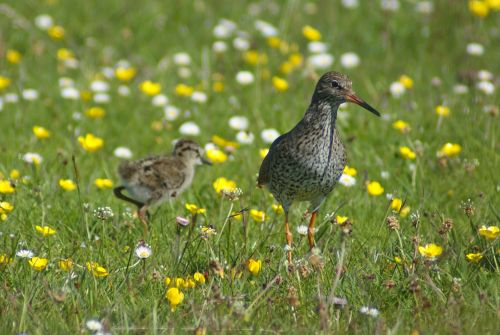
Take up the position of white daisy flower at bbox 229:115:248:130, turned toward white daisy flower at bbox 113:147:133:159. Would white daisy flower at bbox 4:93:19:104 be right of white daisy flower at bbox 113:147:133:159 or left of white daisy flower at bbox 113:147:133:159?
right

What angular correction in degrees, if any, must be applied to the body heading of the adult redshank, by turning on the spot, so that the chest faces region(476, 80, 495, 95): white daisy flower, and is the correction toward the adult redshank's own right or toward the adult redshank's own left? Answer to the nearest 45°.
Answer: approximately 90° to the adult redshank's own left

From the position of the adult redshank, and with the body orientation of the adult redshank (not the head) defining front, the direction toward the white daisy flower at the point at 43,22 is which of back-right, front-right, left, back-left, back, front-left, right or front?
back

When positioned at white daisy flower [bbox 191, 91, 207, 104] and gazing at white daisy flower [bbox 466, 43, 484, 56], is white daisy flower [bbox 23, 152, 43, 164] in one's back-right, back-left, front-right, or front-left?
back-right

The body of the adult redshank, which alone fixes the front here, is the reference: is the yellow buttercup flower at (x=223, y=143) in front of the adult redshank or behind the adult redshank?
behind

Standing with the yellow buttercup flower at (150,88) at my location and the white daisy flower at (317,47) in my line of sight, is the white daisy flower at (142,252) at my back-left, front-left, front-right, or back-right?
back-right

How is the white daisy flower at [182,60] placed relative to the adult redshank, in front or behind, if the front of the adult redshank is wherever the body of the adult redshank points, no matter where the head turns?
behind

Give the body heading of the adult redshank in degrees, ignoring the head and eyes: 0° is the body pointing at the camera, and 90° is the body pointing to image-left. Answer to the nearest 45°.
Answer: approximately 315°

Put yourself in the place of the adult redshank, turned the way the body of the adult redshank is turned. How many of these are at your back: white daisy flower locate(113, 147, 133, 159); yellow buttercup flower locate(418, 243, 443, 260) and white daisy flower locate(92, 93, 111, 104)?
2

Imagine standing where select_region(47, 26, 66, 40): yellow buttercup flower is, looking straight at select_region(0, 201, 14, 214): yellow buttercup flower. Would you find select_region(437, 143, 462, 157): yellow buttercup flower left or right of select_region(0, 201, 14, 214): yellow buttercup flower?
left

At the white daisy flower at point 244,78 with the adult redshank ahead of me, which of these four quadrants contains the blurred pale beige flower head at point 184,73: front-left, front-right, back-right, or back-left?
back-right

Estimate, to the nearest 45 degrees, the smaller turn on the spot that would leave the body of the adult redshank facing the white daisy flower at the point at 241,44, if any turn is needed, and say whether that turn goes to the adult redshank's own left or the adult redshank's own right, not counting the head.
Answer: approximately 135° to the adult redshank's own left

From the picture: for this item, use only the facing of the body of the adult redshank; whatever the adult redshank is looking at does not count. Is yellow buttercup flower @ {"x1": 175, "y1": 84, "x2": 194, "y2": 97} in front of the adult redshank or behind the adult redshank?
behind
